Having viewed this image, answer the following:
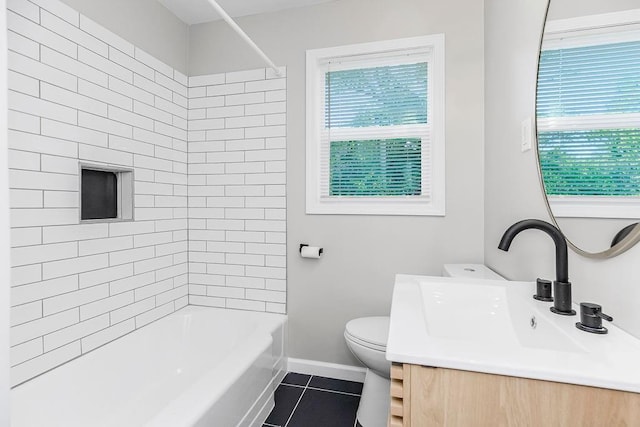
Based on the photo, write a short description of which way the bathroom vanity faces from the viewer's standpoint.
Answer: facing to the left of the viewer

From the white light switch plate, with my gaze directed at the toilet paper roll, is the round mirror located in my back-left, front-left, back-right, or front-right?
back-left

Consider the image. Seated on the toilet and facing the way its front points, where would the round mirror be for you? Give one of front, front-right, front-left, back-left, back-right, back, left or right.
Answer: back-left

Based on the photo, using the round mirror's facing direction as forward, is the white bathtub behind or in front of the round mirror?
in front

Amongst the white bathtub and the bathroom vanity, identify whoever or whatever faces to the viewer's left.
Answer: the bathroom vanity

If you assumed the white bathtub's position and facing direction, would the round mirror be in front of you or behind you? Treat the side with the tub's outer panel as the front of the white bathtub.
in front

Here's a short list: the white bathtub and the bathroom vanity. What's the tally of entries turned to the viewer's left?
1
